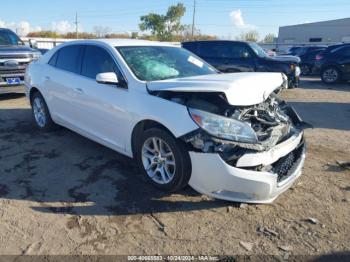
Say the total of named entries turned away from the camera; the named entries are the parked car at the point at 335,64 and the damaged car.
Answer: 0

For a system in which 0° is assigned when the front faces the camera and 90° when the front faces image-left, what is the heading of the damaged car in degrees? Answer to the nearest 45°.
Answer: approximately 315°

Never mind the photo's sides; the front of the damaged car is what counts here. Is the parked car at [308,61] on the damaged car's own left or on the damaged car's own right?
on the damaged car's own left

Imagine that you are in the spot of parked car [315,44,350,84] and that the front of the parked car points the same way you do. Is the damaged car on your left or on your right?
on your right

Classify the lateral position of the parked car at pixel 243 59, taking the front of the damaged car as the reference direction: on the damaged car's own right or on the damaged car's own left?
on the damaged car's own left
